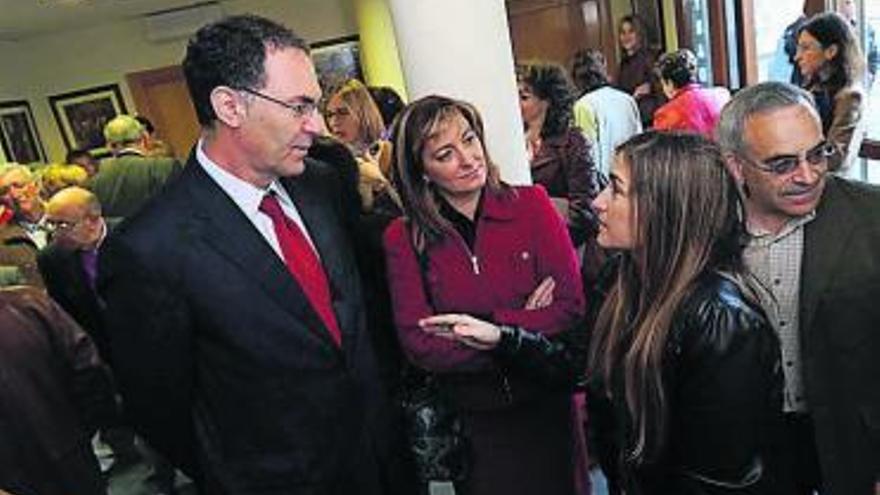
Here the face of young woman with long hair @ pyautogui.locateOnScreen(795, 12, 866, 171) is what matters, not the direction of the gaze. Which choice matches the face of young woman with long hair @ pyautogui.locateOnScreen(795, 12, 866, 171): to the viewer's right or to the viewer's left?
to the viewer's left

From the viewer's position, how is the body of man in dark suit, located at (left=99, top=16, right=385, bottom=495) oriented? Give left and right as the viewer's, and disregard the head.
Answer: facing the viewer and to the right of the viewer

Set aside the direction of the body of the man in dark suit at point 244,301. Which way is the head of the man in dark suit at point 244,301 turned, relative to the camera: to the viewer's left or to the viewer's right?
to the viewer's right

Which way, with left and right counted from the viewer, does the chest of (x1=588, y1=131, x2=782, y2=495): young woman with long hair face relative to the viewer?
facing to the left of the viewer

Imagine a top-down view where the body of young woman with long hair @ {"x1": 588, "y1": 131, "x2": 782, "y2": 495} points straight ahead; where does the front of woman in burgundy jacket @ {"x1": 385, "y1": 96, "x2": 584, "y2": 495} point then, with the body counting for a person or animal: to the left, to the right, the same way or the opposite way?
to the left

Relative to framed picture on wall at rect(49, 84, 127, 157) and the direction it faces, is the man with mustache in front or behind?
in front

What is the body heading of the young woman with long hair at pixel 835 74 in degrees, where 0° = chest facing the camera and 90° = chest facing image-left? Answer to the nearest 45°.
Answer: approximately 90°

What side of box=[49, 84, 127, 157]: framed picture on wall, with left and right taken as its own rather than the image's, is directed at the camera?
front

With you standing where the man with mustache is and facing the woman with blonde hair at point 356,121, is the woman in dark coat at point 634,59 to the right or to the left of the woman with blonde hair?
right

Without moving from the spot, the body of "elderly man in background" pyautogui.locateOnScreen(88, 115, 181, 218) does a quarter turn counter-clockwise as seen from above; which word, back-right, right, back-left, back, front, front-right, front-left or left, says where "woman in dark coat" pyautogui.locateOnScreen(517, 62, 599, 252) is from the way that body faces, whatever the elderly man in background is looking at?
back-left

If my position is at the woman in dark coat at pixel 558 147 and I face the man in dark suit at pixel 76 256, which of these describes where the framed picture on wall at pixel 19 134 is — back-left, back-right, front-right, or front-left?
front-right

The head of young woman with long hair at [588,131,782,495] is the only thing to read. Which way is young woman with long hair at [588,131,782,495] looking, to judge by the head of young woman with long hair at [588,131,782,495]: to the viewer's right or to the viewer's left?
to the viewer's left

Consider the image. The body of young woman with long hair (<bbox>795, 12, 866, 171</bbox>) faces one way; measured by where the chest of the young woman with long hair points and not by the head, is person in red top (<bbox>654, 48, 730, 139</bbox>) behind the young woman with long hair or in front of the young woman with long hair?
in front

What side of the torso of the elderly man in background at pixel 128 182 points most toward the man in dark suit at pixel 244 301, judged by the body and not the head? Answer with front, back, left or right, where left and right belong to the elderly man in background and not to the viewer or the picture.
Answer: back
